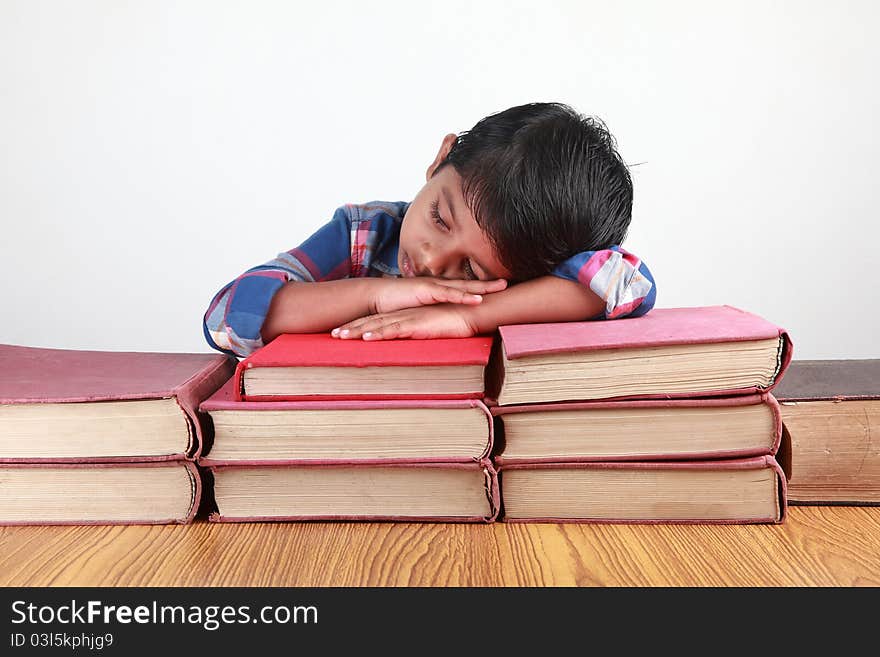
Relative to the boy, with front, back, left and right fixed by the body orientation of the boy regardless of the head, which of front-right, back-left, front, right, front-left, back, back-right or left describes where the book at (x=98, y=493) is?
front-right

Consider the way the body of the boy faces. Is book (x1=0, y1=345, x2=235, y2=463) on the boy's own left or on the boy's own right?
on the boy's own right

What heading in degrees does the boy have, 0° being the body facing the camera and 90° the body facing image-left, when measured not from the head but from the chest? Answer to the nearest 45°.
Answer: approximately 0°
